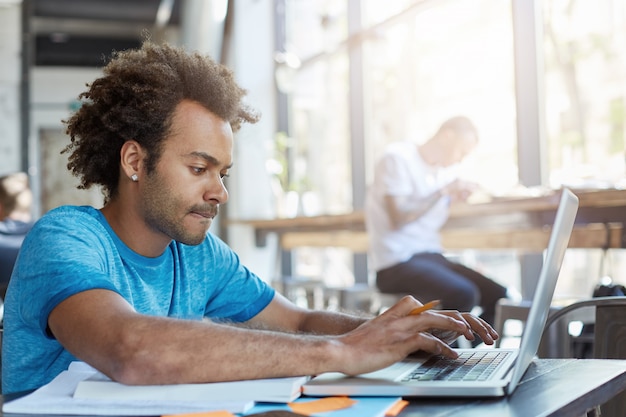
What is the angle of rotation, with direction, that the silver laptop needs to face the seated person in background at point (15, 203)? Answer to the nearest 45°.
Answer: approximately 45° to its right

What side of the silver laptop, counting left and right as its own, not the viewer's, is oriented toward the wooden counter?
right

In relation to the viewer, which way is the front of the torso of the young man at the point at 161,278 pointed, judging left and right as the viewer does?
facing the viewer and to the right of the viewer

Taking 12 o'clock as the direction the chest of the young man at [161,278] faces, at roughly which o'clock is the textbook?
The textbook is roughly at 1 o'clock from the young man.

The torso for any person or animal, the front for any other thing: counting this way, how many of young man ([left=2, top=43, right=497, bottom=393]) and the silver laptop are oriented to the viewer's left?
1

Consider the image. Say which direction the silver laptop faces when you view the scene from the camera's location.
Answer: facing to the left of the viewer

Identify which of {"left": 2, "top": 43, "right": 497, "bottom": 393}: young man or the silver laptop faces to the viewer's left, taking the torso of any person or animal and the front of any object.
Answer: the silver laptop

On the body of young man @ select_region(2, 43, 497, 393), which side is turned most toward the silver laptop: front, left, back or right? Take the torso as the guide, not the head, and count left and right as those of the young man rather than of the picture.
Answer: front

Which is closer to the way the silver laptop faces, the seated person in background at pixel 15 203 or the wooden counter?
the seated person in background
